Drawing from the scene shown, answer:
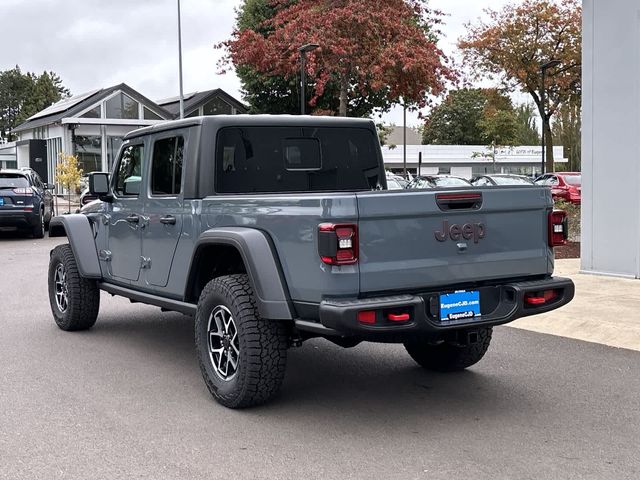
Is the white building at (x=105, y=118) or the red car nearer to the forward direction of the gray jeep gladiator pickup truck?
the white building

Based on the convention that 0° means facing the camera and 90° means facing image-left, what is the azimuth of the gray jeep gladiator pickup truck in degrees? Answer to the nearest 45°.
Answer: approximately 135°

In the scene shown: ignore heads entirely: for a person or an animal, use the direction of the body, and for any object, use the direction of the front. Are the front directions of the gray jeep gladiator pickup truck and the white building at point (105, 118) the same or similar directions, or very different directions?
very different directions

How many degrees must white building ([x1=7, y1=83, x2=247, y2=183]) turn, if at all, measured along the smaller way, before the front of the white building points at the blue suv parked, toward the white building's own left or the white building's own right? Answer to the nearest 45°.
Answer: approximately 45° to the white building's own right

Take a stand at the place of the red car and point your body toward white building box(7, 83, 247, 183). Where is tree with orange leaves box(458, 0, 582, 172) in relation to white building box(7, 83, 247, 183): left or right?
right

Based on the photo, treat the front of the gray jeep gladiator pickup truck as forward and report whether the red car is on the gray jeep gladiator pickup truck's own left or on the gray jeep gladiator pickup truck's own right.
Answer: on the gray jeep gladiator pickup truck's own right

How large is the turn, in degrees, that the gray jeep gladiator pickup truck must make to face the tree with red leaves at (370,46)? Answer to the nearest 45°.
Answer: approximately 45° to its right

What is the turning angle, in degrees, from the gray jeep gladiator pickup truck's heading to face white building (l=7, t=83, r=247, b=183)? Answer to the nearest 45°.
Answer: approximately 45° to its right
